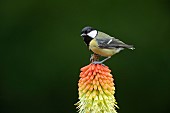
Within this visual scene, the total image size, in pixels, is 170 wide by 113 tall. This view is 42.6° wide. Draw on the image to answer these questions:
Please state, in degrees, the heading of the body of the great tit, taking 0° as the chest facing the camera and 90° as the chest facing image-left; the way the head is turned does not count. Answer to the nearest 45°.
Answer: approximately 90°

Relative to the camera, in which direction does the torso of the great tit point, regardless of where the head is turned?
to the viewer's left
